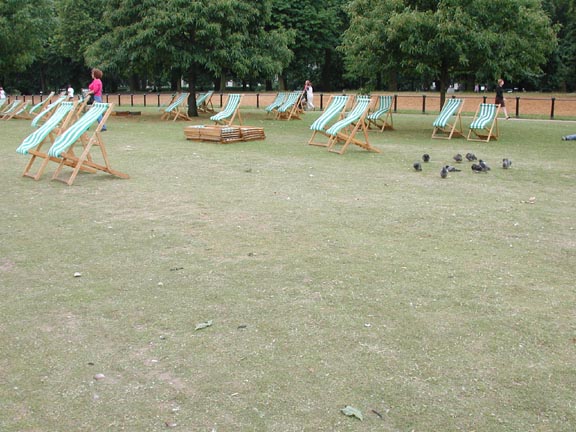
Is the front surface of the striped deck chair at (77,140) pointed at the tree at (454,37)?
no

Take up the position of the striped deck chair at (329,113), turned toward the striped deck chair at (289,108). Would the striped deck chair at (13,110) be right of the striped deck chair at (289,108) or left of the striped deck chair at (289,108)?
left

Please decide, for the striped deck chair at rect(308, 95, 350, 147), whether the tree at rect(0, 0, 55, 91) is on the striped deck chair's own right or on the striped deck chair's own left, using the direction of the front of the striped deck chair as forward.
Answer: on the striped deck chair's own right

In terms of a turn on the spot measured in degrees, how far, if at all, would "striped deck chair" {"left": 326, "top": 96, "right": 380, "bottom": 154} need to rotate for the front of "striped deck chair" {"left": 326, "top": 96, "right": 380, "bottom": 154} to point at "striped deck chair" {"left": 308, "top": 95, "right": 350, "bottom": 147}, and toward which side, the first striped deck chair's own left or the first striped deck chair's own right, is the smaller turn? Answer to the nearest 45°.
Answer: approximately 90° to the first striped deck chair's own right

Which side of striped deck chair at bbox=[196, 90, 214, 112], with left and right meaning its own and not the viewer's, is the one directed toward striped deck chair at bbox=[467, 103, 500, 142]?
left

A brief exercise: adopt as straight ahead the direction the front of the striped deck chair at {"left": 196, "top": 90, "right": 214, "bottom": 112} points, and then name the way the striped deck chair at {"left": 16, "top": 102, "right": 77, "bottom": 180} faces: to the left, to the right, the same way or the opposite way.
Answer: the same way

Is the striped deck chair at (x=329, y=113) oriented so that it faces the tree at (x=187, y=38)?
no

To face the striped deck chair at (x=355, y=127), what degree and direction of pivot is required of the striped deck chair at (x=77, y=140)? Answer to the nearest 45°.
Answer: approximately 180°

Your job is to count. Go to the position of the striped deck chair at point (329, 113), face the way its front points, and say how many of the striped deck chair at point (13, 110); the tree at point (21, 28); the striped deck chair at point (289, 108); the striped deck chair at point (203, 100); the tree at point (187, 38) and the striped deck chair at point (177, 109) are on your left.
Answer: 0

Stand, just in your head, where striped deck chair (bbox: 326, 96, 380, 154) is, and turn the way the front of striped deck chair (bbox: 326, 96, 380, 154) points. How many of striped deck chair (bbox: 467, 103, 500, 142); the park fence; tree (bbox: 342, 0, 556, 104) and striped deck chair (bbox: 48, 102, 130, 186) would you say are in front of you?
1

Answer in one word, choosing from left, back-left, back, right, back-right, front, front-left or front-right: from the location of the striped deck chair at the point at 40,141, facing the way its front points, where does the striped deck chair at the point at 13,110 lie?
back-right

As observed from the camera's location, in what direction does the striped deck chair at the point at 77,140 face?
facing the viewer and to the left of the viewer

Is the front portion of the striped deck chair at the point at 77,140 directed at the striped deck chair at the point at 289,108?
no

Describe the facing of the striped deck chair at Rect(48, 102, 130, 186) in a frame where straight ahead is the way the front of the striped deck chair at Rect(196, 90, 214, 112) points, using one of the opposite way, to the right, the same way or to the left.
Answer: the same way

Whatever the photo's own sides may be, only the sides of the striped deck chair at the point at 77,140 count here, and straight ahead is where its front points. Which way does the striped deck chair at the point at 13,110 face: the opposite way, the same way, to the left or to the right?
the same way

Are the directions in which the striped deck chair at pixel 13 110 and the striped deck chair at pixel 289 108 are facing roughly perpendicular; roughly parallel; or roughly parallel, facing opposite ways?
roughly parallel
